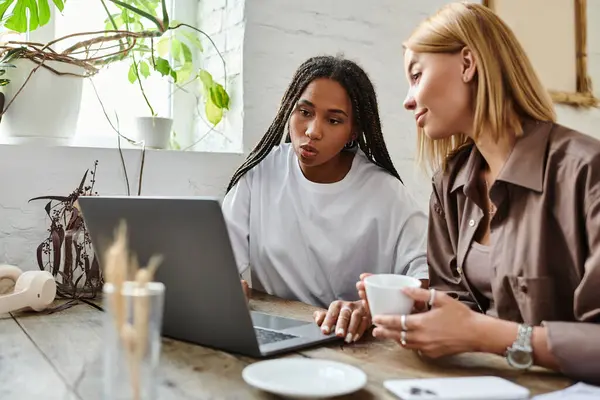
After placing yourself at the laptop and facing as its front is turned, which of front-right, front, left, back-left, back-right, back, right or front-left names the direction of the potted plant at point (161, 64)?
front-left

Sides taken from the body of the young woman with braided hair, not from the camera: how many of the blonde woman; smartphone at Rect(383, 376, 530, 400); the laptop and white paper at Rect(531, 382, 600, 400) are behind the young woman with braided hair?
0

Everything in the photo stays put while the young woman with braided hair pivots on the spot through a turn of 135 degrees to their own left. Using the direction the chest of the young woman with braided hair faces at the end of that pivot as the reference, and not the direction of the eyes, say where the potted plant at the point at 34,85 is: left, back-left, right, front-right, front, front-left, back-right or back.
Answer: back-left

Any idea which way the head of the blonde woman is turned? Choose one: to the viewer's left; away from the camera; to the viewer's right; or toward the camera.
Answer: to the viewer's left

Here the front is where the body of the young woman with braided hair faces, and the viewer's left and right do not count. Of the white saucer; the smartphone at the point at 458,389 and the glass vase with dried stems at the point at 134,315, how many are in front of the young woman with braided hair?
3

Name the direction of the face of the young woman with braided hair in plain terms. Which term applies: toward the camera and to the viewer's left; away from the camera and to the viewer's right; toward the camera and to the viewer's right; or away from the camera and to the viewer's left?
toward the camera and to the viewer's left

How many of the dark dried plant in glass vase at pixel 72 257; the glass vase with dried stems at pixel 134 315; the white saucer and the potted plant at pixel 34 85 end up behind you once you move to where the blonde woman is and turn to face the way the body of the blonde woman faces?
0

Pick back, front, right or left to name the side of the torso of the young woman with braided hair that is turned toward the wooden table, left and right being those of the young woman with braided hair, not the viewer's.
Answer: front

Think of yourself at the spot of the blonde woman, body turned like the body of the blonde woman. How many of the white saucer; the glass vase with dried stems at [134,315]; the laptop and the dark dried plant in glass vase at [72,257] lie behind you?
0

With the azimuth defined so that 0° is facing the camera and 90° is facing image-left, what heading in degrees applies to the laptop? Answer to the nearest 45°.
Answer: approximately 225°

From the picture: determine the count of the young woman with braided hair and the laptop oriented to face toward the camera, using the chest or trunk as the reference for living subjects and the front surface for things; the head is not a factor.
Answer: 1

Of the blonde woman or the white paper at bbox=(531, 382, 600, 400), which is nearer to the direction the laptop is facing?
the blonde woman

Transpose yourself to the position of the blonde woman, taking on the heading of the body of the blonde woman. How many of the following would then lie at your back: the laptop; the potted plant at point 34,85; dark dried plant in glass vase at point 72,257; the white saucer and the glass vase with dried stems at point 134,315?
0

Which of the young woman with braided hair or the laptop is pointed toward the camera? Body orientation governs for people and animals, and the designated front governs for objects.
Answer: the young woman with braided hair

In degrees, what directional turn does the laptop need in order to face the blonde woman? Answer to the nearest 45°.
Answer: approximately 45° to its right

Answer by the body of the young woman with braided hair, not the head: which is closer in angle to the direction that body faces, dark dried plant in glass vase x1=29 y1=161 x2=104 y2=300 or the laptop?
the laptop

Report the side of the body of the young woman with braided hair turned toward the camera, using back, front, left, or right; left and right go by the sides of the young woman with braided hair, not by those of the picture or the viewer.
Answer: front
